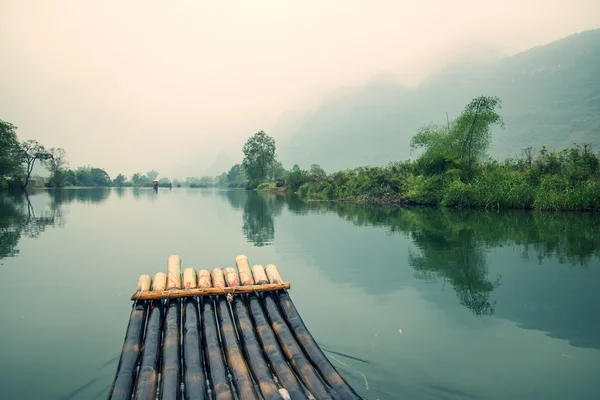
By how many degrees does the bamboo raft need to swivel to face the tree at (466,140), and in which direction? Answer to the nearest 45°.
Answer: approximately 45° to its right

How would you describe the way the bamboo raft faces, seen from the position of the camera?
facing away from the viewer
